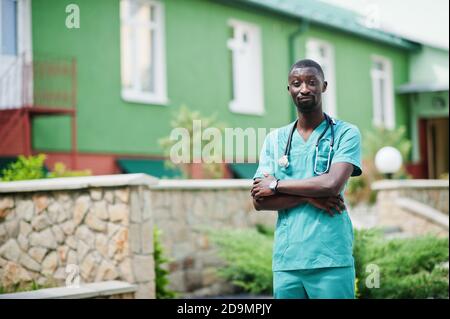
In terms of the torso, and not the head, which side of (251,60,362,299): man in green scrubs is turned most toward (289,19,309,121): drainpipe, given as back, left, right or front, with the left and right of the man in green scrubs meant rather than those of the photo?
back

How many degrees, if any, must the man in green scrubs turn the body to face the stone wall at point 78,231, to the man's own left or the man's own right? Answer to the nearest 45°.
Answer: approximately 135° to the man's own right

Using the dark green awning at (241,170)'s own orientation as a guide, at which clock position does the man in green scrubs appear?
The man in green scrubs is roughly at 12 o'clock from the dark green awning.

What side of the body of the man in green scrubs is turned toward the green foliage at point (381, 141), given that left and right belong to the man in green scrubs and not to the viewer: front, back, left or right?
back

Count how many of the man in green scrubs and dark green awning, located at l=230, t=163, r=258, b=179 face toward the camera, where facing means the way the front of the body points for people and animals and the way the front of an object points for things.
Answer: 2

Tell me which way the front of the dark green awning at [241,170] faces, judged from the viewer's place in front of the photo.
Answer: facing the viewer

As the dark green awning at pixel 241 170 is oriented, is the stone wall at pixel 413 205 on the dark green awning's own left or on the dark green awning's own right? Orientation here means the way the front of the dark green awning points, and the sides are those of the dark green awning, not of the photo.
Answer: on the dark green awning's own left

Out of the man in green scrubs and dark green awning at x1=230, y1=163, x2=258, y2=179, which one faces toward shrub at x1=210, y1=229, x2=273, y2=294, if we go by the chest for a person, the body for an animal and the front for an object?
the dark green awning

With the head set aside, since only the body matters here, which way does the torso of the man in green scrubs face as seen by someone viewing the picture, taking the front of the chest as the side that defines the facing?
toward the camera

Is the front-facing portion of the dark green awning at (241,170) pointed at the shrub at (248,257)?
yes
